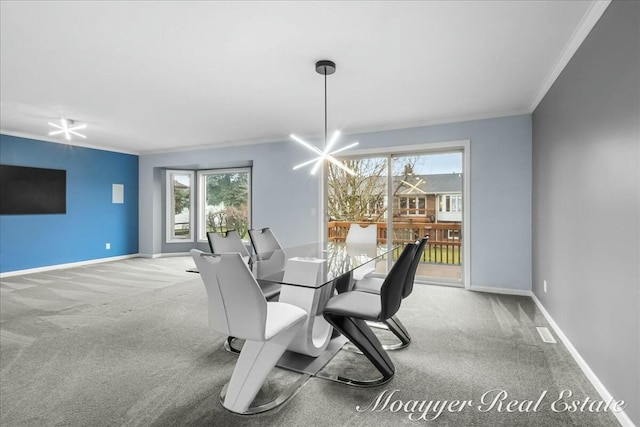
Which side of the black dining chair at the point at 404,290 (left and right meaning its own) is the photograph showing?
left

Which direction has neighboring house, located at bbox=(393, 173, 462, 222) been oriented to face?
toward the camera

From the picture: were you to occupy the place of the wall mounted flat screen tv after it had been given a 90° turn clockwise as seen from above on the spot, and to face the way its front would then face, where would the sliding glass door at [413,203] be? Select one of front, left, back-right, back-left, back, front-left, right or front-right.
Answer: left

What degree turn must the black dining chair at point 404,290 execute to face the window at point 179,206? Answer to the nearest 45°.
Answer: approximately 45° to its right

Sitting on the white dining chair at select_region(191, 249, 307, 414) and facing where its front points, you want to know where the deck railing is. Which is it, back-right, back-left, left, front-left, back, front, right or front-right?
front

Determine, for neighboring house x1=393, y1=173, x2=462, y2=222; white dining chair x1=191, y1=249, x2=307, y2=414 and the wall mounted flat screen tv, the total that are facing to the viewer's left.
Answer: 0

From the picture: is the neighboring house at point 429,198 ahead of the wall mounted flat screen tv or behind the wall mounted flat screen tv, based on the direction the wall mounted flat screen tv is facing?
ahead

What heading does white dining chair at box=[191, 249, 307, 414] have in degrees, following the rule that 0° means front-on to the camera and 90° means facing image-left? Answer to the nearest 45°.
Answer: approximately 225°

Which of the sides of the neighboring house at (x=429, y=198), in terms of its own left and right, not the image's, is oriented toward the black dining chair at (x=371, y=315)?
front

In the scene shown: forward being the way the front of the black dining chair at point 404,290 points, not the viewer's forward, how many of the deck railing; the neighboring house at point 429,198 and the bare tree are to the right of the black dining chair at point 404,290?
3

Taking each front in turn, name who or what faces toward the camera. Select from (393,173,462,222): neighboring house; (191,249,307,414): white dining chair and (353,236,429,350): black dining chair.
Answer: the neighboring house

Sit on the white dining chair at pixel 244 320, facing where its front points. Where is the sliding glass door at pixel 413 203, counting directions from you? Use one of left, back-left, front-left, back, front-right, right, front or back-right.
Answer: front

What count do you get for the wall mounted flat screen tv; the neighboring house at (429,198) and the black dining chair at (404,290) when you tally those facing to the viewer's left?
1

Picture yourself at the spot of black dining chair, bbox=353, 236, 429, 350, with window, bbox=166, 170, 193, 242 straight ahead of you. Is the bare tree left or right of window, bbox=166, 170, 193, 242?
right

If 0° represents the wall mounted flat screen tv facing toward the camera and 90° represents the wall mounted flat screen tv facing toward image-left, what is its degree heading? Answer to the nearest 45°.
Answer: approximately 315°

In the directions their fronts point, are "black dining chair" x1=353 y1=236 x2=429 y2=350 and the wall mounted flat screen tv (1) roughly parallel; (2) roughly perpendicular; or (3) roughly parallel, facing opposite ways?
roughly parallel, facing opposite ways

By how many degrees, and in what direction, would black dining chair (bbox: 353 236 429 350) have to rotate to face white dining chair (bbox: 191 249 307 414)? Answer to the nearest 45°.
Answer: approximately 45° to its left
